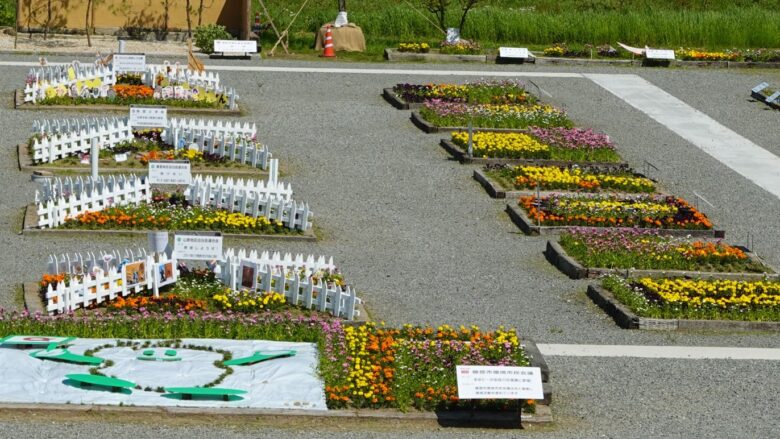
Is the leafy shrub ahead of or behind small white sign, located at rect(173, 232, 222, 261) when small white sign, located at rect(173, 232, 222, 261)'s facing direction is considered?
behind

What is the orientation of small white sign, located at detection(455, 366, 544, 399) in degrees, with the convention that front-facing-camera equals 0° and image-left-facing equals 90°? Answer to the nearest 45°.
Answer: approximately 0°

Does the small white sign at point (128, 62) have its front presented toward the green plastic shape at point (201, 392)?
yes

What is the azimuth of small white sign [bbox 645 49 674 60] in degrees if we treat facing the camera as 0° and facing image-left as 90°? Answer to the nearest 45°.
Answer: approximately 0°

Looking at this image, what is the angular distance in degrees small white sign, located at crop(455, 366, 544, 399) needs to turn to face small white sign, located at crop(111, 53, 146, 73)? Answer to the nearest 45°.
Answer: approximately 135° to its right

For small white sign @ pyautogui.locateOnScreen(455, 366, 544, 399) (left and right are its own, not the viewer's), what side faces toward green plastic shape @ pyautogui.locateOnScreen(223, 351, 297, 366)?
right

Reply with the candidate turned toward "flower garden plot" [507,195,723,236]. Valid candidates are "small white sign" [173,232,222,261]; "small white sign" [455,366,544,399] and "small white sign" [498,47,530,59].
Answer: "small white sign" [498,47,530,59]

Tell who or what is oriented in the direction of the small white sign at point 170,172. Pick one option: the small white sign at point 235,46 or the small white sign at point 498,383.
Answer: the small white sign at point 235,46
